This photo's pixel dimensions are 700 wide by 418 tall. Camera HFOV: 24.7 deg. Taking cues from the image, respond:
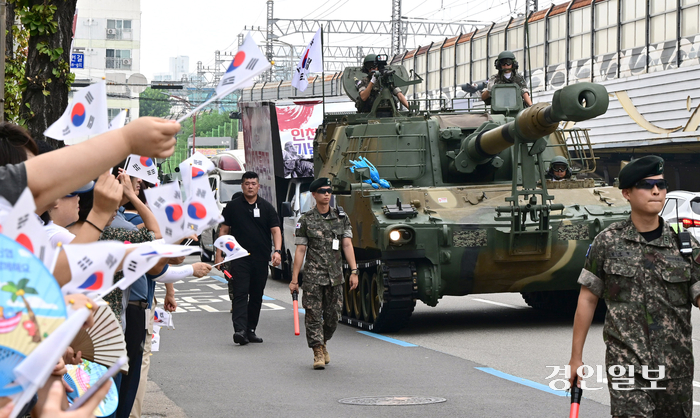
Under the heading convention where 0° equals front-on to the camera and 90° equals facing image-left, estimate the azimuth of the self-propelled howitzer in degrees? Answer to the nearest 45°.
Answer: approximately 315°

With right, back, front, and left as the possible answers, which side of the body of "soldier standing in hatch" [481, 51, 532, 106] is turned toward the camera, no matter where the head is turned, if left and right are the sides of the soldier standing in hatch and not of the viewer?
front

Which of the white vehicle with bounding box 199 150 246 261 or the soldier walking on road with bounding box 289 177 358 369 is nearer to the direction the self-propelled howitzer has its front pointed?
the soldier walking on road

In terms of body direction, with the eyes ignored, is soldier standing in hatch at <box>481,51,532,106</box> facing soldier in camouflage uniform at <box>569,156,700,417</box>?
yes

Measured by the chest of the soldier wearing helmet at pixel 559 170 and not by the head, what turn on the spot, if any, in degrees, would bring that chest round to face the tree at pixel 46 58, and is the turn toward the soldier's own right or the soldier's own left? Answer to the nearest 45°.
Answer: approximately 90° to the soldier's own right

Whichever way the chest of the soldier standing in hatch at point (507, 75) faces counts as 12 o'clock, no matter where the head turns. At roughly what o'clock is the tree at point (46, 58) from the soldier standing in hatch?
The tree is roughly at 1 o'clock from the soldier standing in hatch.

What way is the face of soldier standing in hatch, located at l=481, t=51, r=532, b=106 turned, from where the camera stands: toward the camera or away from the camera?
toward the camera

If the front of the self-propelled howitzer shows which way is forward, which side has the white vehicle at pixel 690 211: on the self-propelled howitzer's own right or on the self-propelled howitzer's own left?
on the self-propelled howitzer's own left

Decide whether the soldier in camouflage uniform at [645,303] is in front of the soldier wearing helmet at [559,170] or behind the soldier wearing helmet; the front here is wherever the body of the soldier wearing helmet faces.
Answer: in front

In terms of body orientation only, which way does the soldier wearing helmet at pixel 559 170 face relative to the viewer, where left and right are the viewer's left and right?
facing the viewer and to the right of the viewer

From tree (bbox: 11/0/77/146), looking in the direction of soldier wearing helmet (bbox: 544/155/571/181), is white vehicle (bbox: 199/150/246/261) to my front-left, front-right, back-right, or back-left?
front-left
